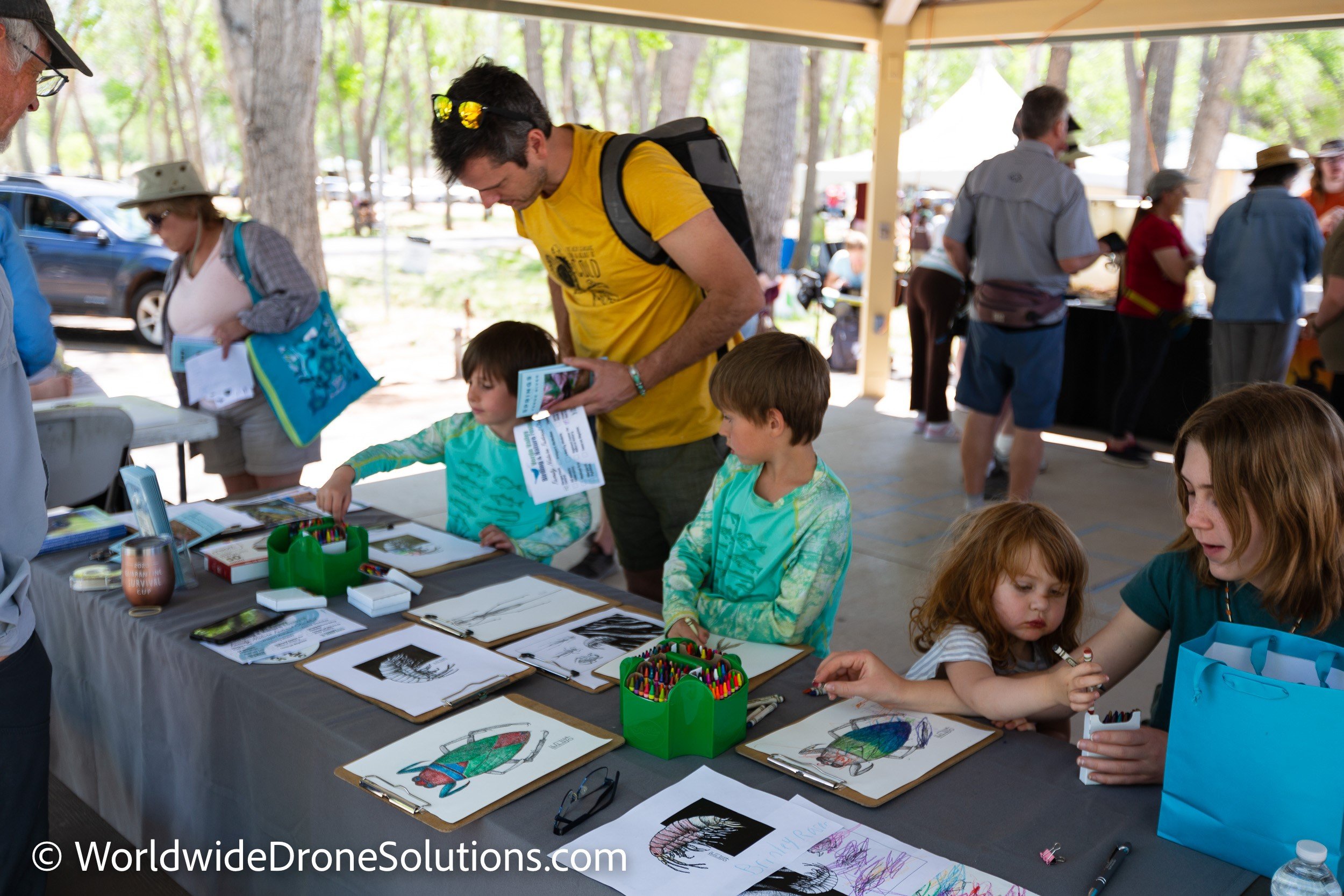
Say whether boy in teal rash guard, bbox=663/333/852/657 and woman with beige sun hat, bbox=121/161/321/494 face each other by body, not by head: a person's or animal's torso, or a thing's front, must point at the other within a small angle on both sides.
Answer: no

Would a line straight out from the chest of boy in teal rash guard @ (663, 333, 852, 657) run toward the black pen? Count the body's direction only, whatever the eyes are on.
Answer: no

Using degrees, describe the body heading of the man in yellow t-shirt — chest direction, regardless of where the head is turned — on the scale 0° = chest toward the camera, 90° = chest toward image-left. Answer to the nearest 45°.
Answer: approximately 45°

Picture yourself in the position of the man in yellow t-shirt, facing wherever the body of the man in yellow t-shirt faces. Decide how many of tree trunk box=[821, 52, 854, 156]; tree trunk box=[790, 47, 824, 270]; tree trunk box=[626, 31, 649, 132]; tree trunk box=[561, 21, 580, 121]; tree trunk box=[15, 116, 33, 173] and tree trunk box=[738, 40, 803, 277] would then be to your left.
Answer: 0

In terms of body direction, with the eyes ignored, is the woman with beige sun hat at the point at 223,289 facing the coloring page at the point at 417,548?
no

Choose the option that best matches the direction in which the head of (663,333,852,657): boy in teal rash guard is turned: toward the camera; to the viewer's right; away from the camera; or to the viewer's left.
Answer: to the viewer's left

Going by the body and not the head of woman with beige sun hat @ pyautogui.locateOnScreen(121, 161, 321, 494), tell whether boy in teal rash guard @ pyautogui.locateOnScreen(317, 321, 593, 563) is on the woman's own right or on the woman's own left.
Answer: on the woman's own left
